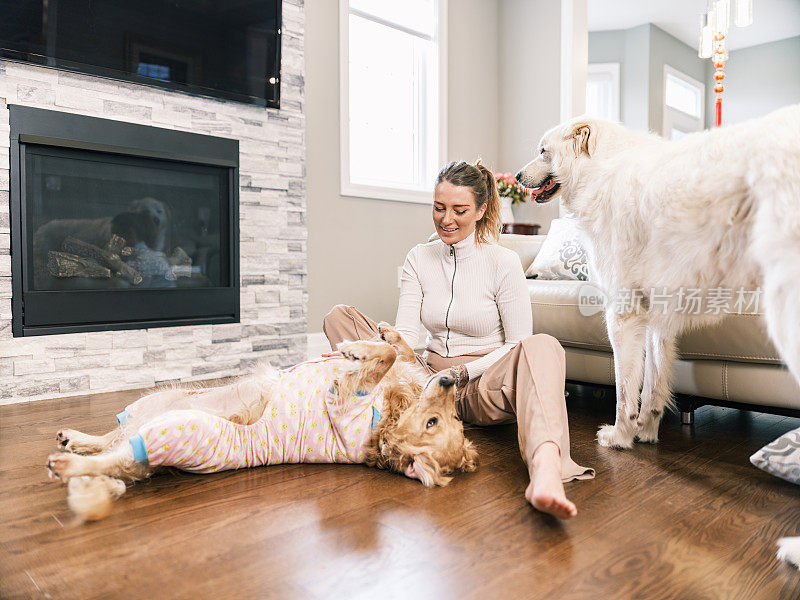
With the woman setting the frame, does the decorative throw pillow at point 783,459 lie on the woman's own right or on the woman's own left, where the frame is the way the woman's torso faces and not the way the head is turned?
on the woman's own left

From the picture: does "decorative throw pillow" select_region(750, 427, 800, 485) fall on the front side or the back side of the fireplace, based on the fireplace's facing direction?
on the front side

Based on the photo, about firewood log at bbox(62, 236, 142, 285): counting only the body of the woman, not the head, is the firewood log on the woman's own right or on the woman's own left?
on the woman's own right

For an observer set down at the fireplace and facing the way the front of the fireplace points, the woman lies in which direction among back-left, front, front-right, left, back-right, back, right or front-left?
front

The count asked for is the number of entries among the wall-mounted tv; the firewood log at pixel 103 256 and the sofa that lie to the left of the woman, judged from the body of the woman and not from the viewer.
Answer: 1

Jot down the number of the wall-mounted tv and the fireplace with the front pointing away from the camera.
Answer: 0

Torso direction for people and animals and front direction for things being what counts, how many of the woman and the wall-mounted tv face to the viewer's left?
0

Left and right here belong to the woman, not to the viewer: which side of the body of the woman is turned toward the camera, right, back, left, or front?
front

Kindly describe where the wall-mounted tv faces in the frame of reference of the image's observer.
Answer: facing the viewer and to the right of the viewer
